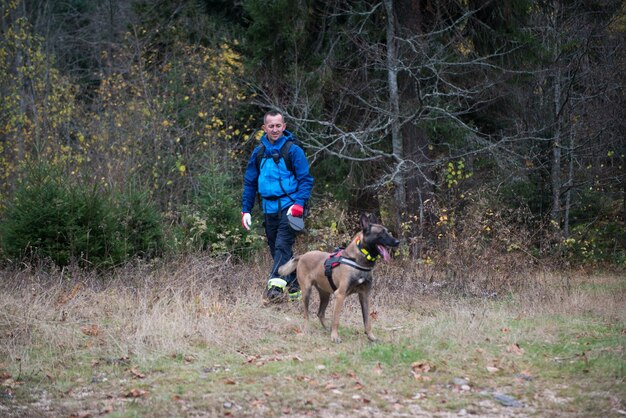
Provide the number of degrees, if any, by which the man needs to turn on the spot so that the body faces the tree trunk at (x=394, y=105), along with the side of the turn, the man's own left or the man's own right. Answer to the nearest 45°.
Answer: approximately 180°

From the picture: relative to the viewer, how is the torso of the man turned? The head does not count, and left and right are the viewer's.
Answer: facing the viewer

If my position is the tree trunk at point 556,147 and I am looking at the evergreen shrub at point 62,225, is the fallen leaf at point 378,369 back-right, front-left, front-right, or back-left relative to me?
front-left

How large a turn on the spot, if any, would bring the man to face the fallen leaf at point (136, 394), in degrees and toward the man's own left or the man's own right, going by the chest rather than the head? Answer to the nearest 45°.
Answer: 0° — they already face it

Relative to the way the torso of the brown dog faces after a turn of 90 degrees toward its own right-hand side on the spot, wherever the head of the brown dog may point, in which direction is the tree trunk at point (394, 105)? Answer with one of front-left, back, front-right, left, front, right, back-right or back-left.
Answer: back-right

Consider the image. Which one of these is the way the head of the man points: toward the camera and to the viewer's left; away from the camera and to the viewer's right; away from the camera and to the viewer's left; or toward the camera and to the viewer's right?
toward the camera and to the viewer's right

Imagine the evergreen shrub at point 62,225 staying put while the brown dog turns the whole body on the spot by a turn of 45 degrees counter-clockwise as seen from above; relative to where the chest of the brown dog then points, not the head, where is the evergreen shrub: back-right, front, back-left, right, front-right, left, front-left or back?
back-left

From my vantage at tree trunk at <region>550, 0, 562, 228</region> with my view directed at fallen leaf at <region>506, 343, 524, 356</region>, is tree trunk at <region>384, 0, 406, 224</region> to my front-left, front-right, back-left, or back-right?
front-right

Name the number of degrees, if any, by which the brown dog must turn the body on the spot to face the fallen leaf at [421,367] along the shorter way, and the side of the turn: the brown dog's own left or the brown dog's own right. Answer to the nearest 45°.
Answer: approximately 45° to the brown dog's own right

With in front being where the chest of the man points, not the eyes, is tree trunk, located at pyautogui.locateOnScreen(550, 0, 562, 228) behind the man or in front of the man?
behind

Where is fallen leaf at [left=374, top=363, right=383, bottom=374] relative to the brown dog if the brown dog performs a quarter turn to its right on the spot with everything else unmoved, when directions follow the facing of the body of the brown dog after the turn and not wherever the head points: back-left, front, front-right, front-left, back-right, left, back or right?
front-left

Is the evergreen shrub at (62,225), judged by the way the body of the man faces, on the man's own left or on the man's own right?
on the man's own right

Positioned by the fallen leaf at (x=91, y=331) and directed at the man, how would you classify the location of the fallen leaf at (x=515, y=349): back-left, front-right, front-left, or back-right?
front-right

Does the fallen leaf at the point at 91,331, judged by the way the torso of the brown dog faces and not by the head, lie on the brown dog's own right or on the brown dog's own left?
on the brown dog's own right

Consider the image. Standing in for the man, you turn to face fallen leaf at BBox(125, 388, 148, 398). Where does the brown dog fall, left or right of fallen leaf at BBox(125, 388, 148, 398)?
left

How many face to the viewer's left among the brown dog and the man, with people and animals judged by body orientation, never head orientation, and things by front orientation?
0
